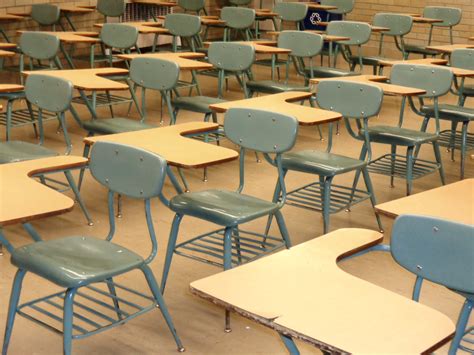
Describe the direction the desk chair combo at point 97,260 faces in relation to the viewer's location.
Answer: facing the viewer and to the left of the viewer

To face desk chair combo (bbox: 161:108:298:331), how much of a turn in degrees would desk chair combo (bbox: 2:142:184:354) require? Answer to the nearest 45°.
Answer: approximately 180°

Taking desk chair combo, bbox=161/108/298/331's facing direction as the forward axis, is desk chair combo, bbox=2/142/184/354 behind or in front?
in front

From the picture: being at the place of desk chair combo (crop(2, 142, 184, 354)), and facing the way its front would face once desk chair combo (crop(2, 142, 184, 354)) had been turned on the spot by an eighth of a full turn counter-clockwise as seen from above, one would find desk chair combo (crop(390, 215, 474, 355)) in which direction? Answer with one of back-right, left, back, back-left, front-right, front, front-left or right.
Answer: front-left

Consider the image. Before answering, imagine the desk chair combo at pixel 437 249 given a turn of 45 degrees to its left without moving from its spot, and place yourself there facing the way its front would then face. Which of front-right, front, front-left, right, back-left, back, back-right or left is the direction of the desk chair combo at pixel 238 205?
back-right

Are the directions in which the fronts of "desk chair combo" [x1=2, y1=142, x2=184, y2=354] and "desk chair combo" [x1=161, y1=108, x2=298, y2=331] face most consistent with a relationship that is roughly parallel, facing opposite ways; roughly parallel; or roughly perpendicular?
roughly parallel
